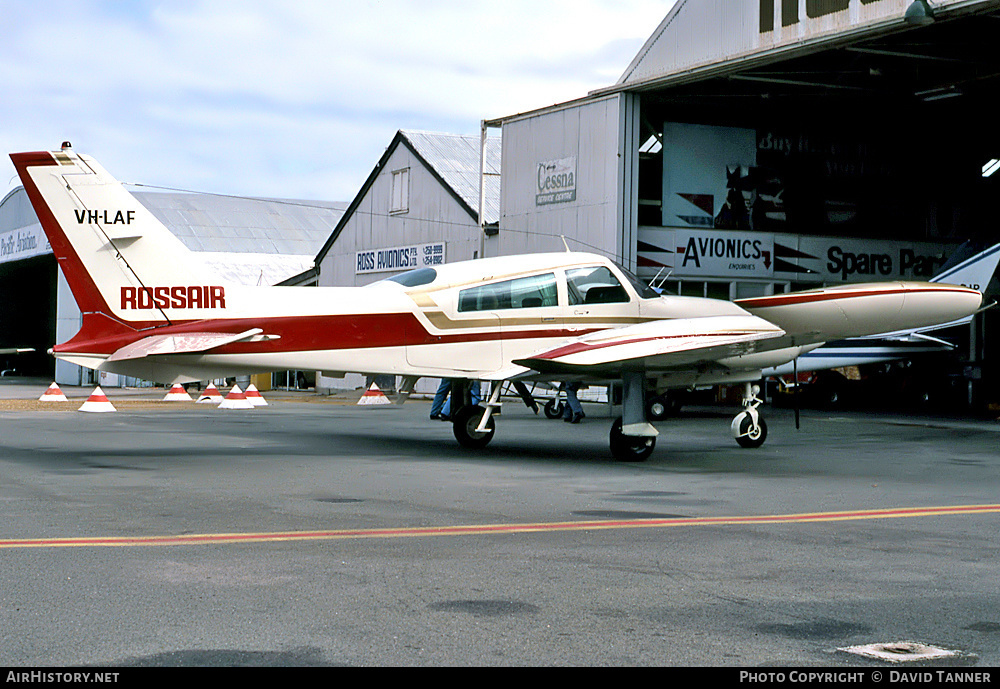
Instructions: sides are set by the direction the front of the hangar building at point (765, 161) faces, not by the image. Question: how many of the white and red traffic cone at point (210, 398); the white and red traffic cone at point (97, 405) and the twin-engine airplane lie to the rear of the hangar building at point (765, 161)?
0

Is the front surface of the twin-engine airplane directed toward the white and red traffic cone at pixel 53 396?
no

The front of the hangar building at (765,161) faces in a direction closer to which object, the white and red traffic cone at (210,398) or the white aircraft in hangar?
the white and red traffic cone

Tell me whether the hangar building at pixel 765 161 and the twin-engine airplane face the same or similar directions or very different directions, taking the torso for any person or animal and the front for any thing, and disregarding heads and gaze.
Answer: very different directions

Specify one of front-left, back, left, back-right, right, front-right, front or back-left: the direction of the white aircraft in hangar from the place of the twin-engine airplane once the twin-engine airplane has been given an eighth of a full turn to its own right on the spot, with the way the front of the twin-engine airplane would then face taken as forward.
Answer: front-left

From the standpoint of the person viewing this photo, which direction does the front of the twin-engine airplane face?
facing away from the viewer and to the right of the viewer

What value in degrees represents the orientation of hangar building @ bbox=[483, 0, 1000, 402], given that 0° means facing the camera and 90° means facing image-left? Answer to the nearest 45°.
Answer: approximately 45°

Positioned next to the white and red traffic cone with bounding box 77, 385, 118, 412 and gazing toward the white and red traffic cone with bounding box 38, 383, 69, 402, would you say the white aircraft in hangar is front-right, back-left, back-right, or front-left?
back-right

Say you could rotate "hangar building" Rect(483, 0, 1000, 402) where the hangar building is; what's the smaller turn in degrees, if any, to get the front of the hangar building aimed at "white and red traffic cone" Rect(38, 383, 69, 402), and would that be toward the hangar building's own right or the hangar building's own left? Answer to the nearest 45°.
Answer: approximately 45° to the hangar building's own right
